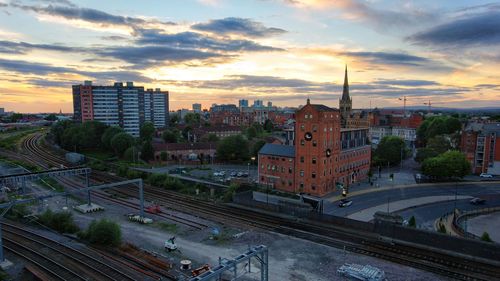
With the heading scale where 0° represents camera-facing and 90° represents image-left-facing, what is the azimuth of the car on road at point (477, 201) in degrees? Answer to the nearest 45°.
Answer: approximately 90°

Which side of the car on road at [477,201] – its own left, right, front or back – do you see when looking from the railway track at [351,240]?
front

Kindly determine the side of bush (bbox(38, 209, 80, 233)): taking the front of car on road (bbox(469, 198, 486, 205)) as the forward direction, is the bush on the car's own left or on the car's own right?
on the car's own left

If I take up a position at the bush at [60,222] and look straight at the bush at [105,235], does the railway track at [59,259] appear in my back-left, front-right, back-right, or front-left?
front-right

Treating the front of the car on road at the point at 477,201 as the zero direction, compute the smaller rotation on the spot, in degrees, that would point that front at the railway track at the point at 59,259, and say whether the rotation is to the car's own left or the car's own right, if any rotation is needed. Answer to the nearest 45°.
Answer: approximately 45° to the car's own left

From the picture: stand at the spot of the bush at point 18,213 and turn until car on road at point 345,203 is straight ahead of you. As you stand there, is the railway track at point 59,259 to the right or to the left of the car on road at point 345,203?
right

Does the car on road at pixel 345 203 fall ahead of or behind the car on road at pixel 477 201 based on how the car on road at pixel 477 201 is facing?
ahead

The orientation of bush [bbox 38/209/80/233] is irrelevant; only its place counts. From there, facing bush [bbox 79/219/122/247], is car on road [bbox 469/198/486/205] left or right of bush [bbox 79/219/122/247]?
left

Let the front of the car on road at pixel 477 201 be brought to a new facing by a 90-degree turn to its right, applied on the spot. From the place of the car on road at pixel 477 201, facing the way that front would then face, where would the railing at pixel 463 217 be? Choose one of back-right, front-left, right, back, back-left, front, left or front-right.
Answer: back

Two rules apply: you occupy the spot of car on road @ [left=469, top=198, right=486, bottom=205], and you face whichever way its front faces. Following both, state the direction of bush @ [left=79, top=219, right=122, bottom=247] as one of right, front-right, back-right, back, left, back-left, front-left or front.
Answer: front-left

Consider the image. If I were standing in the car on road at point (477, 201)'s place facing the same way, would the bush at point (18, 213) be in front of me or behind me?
in front
